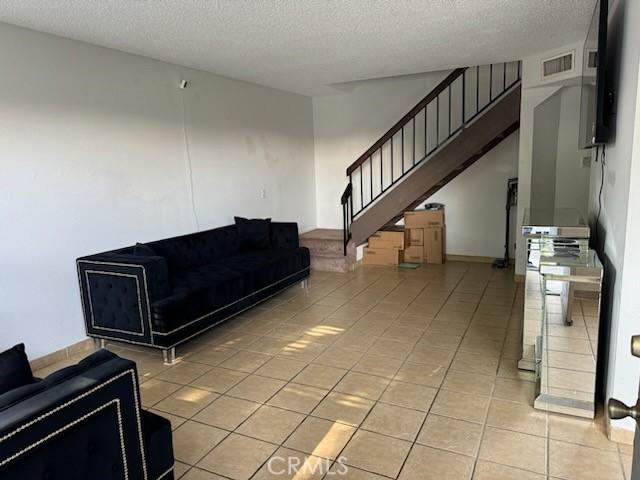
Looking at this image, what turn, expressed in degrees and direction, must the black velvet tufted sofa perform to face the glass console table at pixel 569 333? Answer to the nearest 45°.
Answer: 0° — it already faces it

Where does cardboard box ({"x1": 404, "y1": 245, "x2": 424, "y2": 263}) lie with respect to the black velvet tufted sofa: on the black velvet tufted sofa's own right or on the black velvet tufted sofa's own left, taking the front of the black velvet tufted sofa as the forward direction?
on the black velvet tufted sofa's own left

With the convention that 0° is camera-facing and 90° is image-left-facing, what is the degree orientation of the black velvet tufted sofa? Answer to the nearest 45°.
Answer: approximately 315°

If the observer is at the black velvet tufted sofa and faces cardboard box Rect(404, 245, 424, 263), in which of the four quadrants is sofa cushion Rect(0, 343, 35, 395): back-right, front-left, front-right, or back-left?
back-right

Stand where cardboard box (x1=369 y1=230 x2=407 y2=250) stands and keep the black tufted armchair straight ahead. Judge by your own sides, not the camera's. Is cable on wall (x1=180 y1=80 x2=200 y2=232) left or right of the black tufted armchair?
right

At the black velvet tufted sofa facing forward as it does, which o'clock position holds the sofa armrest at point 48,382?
The sofa armrest is roughly at 2 o'clock from the black velvet tufted sofa.

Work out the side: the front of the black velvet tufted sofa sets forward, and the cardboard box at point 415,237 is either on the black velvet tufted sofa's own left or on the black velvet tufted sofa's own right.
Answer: on the black velvet tufted sofa's own left

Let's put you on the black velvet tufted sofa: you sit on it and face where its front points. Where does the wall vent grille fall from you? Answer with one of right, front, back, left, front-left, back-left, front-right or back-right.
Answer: front-left

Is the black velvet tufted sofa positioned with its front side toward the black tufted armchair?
no

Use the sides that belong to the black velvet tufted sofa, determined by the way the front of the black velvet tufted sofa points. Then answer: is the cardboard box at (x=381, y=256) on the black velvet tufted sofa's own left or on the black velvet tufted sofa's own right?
on the black velvet tufted sofa's own left

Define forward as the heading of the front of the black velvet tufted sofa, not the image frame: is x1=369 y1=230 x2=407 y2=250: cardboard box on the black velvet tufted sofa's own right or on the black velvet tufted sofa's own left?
on the black velvet tufted sofa's own left

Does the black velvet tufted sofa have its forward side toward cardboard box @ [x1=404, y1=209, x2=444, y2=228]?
no
